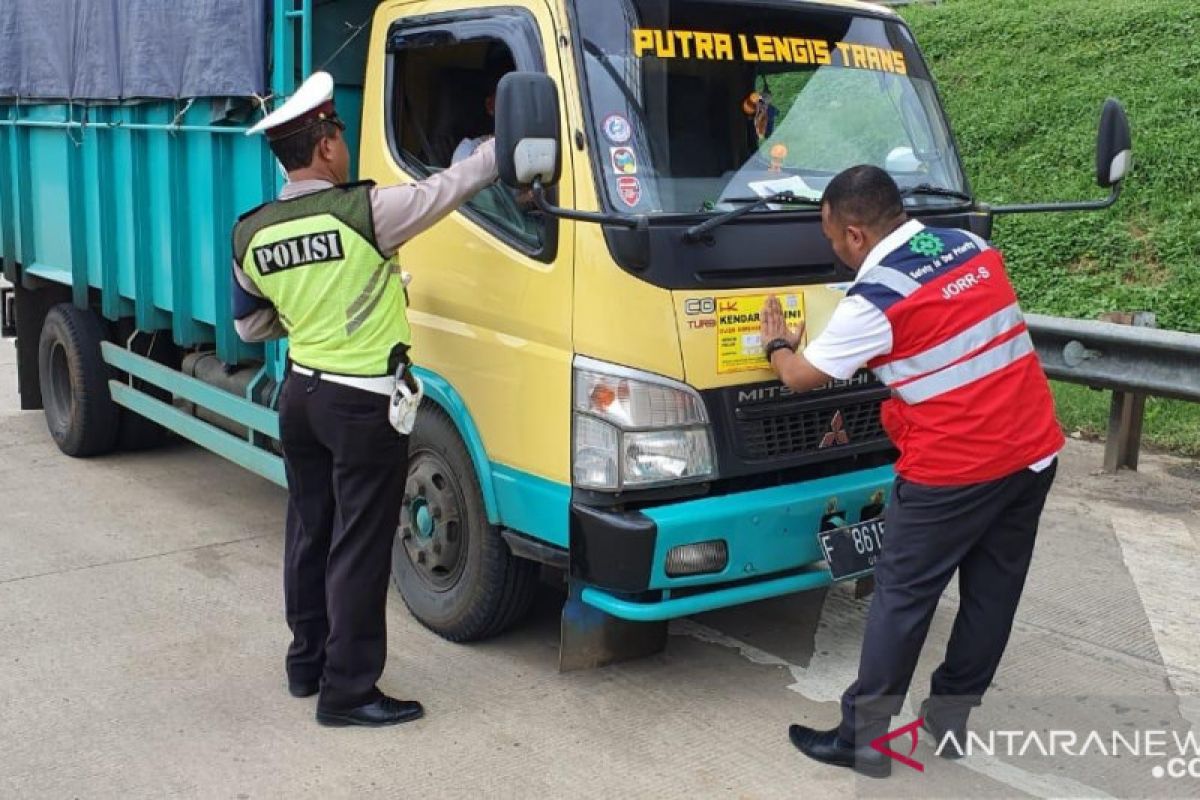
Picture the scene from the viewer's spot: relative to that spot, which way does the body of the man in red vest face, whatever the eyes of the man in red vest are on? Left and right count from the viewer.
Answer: facing away from the viewer and to the left of the viewer

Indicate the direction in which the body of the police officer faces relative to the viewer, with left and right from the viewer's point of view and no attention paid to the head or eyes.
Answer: facing away from the viewer and to the right of the viewer

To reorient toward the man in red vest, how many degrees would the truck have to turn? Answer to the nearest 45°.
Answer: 0° — it already faces them

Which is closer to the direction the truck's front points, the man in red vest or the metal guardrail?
the man in red vest

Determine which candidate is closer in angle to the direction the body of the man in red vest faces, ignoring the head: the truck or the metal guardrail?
the truck

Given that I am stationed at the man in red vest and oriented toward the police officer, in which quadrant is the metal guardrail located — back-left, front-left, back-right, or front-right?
back-right

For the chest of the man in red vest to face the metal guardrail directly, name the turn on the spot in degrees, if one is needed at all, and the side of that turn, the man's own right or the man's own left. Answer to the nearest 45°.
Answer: approximately 45° to the man's own right

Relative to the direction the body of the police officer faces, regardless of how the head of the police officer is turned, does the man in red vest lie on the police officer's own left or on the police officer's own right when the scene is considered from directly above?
on the police officer's own right

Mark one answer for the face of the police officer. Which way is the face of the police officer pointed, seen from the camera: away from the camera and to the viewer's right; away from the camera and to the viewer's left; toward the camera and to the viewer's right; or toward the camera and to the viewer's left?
away from the camera and to the viewer's right

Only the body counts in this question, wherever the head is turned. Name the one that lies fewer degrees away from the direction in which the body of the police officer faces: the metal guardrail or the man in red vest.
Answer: the metal guardrail

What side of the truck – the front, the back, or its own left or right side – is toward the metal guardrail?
left

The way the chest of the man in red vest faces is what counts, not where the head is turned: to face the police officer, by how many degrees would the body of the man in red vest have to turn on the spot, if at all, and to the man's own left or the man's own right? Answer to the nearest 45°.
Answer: approximately 45° to the man's own left

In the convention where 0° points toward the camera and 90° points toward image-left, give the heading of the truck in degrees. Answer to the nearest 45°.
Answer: approximately 315°
